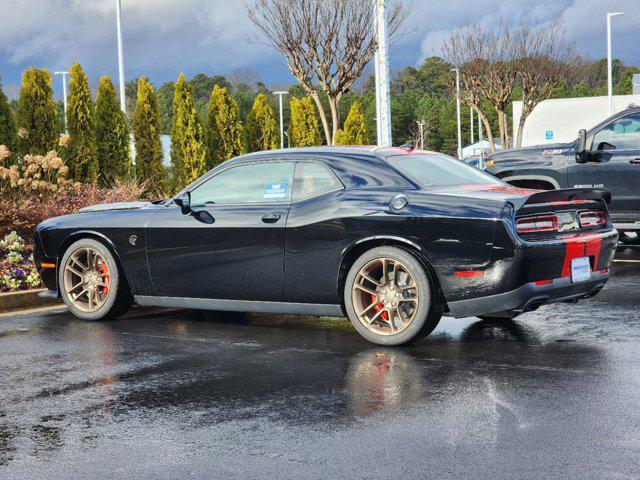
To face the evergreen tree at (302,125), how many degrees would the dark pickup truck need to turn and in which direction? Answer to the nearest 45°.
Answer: approximately 45° to its right

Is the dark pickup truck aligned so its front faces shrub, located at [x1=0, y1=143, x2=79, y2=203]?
yes

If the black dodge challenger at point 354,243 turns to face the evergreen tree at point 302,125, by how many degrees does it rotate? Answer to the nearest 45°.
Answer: approximately 45° to its right

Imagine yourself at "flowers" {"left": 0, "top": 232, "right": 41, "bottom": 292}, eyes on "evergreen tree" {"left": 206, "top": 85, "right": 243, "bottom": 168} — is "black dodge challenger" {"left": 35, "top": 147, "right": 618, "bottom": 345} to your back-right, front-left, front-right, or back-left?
back-right

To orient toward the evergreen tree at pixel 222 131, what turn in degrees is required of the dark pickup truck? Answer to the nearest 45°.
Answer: approximately 45° to its right

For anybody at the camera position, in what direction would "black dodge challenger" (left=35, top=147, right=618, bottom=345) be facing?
facing away from the viewer and to the left of the viewer

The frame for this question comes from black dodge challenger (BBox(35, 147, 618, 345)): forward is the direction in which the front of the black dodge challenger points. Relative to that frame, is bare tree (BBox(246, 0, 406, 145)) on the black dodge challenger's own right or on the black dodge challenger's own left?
on the black dodge challenger's own right

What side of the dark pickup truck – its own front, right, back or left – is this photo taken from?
left

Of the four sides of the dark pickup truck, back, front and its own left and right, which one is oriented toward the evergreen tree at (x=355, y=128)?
right
